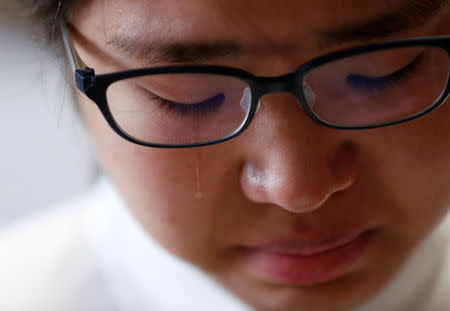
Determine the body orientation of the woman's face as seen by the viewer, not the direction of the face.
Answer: toward the camera
